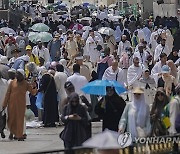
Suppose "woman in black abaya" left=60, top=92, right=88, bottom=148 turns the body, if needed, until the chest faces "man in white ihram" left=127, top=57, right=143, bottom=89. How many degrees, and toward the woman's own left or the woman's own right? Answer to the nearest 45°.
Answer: approximately 180°

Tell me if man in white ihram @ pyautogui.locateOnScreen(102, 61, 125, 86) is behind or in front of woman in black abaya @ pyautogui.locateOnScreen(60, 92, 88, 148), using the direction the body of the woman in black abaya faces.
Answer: behind

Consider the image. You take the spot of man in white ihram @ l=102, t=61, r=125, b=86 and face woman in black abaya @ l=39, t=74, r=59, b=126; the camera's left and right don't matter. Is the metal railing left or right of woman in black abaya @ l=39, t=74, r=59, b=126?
left

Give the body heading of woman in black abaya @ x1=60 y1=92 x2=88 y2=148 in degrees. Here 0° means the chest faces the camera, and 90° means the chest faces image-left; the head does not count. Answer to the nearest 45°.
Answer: approximately 0°

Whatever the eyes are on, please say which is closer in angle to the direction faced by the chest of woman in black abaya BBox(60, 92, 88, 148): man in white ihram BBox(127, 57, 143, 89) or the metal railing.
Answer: the metal railing
